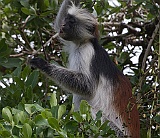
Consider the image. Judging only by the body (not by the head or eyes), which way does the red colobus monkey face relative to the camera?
to the viewer's left

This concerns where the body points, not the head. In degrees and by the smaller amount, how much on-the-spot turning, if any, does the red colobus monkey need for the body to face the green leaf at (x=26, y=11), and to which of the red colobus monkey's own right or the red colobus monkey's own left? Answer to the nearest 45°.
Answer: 0° — it already faces it
